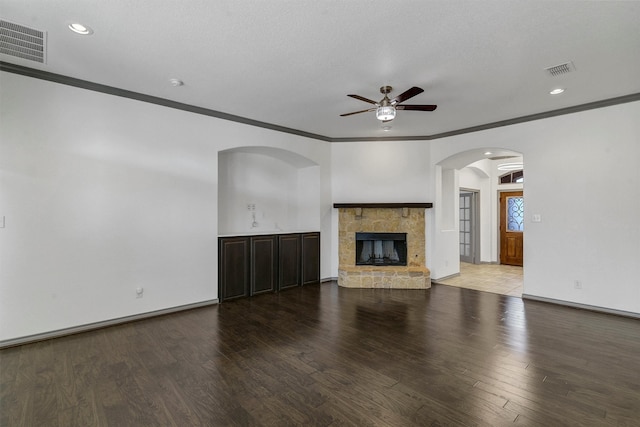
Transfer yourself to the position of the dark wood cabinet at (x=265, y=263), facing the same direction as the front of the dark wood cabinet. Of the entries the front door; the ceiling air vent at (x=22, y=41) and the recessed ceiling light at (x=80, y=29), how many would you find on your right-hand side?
2

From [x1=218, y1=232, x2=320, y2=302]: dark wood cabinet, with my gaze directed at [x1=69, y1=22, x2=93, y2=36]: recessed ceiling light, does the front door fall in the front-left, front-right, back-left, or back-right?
back-left

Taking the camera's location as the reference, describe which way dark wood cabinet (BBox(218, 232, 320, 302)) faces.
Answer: facing the viewer and to the right of the viewer

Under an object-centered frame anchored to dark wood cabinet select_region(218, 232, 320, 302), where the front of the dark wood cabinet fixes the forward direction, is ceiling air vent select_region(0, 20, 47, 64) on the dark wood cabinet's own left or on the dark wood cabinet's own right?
on the dark wood cabinet's own right

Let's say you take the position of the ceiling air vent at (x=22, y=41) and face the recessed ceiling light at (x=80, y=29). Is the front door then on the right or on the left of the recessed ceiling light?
left

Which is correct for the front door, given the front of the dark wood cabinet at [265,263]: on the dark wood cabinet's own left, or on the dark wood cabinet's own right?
on the dark wood cabinet's own left

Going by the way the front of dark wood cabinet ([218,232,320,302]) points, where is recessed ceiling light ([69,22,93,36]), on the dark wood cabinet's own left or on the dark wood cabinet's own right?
on the dark wood cabinet's own right

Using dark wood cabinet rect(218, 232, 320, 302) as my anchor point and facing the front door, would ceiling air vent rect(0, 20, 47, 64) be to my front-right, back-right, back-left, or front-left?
back-right

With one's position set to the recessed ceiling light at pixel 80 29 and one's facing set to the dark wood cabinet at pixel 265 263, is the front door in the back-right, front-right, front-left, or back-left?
front-right
